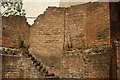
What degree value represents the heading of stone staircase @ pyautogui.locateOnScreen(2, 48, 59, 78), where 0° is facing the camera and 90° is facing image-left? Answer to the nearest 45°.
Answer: approximately 270°
